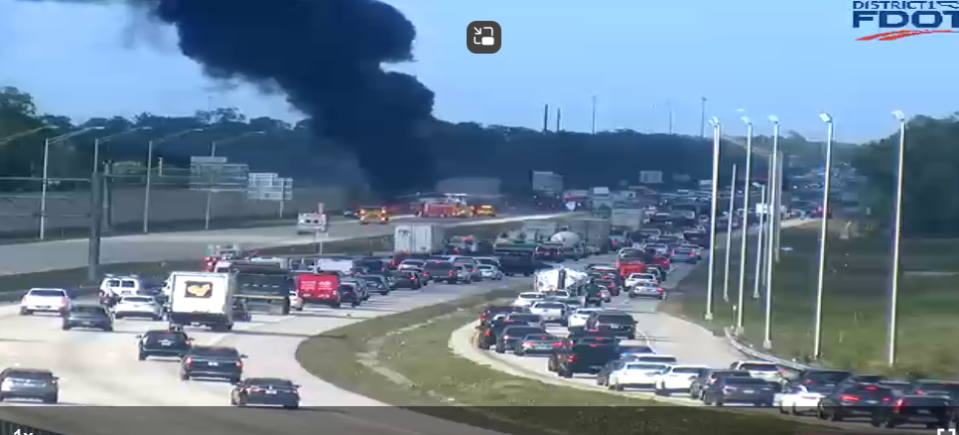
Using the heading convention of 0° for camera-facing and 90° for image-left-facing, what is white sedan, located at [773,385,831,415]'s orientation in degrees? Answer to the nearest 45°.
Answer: approximately 135°

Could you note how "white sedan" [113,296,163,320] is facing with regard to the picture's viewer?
facing away from the viewer

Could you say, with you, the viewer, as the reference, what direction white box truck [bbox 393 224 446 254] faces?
facing away from the viewer and to the right of the viewer

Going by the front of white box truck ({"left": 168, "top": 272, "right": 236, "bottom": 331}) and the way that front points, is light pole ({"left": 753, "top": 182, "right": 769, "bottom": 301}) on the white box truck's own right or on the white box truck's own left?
on the white box truck's own right
